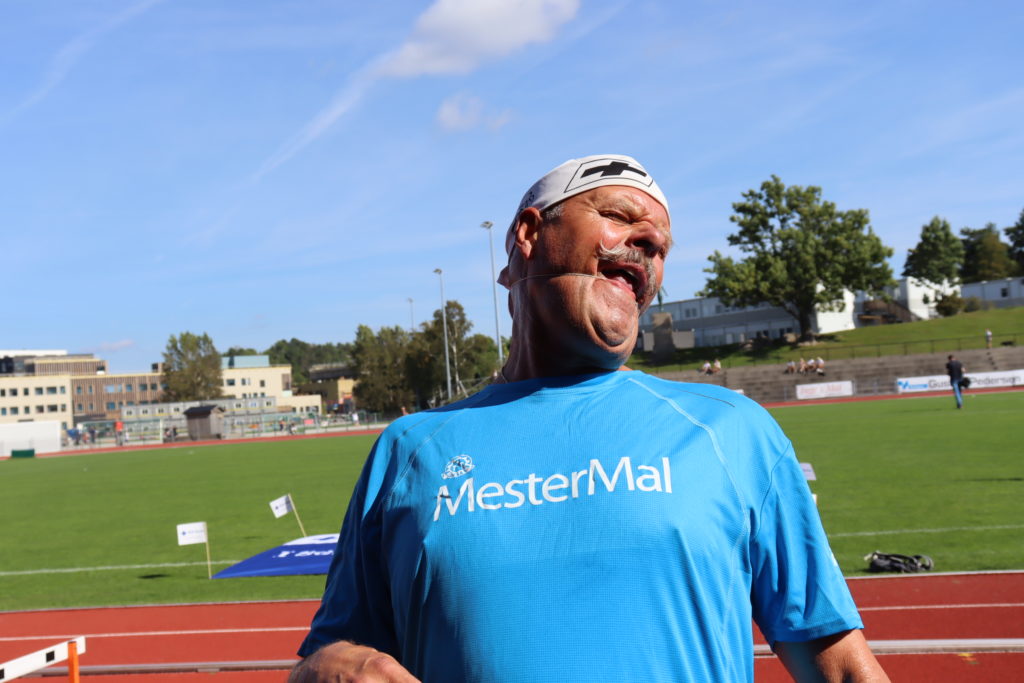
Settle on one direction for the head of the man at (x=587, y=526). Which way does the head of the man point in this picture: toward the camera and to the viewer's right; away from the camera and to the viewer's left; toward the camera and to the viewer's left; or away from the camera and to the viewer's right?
toward the camera and to the viewer's right

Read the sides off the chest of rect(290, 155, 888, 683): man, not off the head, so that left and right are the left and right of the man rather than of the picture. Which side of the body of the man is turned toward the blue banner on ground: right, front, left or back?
back

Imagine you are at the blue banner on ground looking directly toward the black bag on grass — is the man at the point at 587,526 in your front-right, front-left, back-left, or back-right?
front-right

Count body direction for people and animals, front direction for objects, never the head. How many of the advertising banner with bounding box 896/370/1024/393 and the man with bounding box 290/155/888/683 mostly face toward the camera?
2

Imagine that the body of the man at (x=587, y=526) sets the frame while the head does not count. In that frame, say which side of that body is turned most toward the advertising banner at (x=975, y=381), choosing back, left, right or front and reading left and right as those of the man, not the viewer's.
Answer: back

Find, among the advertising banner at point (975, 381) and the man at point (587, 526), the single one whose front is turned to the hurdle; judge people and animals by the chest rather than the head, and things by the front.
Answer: the advertising banner

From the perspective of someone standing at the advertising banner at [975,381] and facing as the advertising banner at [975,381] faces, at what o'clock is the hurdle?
The hurdle is roughly at 12 o'clock from the advertising banner.

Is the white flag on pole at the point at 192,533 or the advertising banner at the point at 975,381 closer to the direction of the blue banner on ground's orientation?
the white flag on pole

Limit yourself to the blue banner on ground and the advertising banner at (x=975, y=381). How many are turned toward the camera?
2

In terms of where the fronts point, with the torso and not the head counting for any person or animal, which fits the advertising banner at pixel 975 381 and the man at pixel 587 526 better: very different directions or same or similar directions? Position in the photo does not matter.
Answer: same or similar directions

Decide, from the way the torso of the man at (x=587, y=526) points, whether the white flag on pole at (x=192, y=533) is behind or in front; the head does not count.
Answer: behind

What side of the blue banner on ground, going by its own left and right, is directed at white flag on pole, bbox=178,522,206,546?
right

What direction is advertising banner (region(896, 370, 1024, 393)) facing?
toward the camera

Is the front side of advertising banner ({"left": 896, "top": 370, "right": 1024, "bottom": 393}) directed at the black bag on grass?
yes

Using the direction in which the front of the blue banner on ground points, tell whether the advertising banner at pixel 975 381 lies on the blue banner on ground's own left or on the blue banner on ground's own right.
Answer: on the blue banner on ground's own left

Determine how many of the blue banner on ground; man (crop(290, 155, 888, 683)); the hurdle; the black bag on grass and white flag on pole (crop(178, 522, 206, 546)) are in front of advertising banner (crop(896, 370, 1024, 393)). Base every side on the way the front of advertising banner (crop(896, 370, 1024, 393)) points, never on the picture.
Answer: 5

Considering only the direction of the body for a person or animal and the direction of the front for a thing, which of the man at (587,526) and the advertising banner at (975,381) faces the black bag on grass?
the advertising banner
